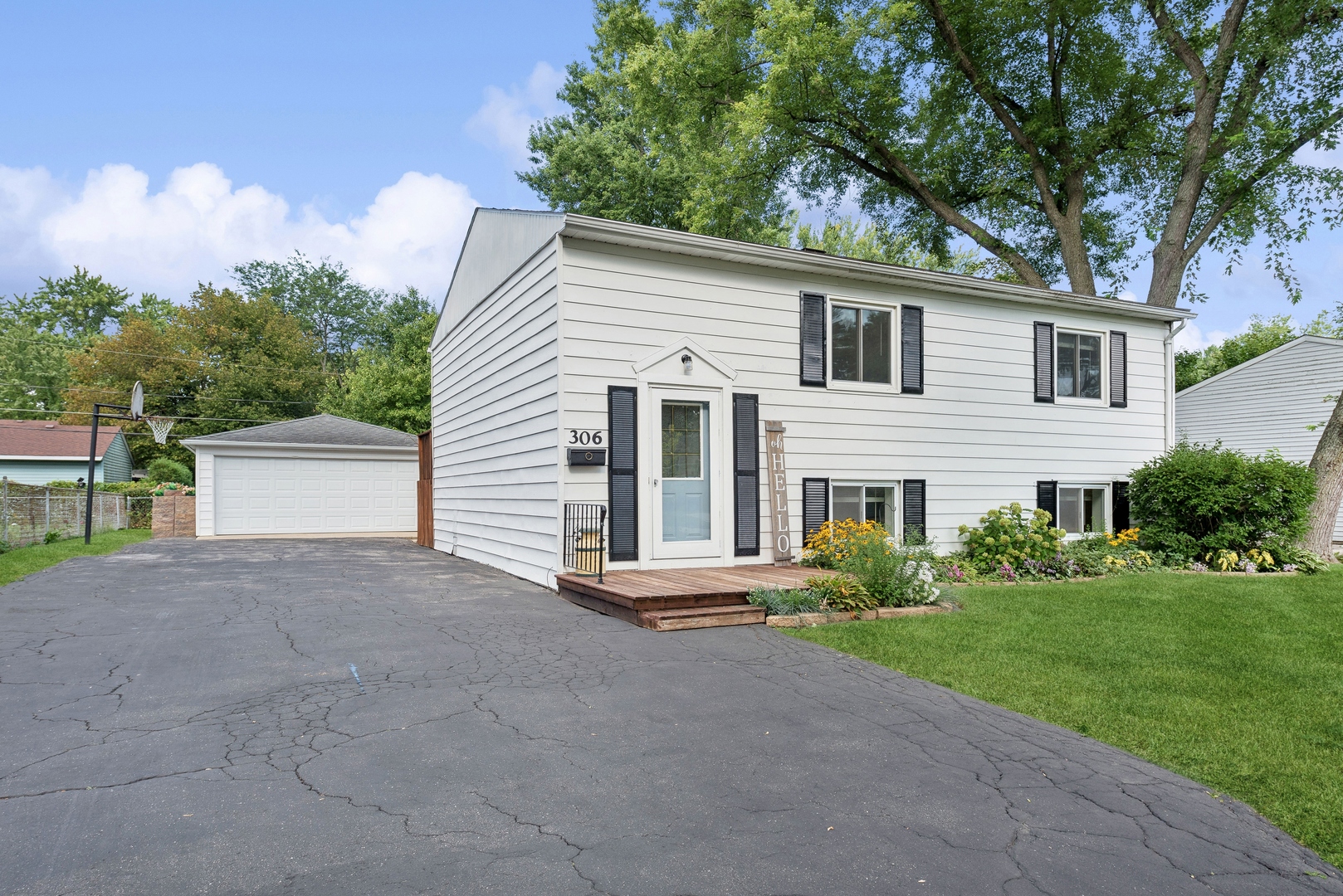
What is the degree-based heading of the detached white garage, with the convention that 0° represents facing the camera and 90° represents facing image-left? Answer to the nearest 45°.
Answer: approximately 0°

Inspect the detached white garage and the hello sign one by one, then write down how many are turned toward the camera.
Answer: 2

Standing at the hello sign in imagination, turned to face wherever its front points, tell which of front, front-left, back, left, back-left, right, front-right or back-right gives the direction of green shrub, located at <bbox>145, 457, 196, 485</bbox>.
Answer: back-right

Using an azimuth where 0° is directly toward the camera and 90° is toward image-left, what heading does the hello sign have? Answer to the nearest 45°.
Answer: approximately 0°

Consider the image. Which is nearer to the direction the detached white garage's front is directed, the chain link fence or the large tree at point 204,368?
the chain link fence

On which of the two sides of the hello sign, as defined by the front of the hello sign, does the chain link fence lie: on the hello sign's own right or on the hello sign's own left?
on the hello sign's own right

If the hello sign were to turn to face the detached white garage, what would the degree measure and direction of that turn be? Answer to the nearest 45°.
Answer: approximately 135° to its right
